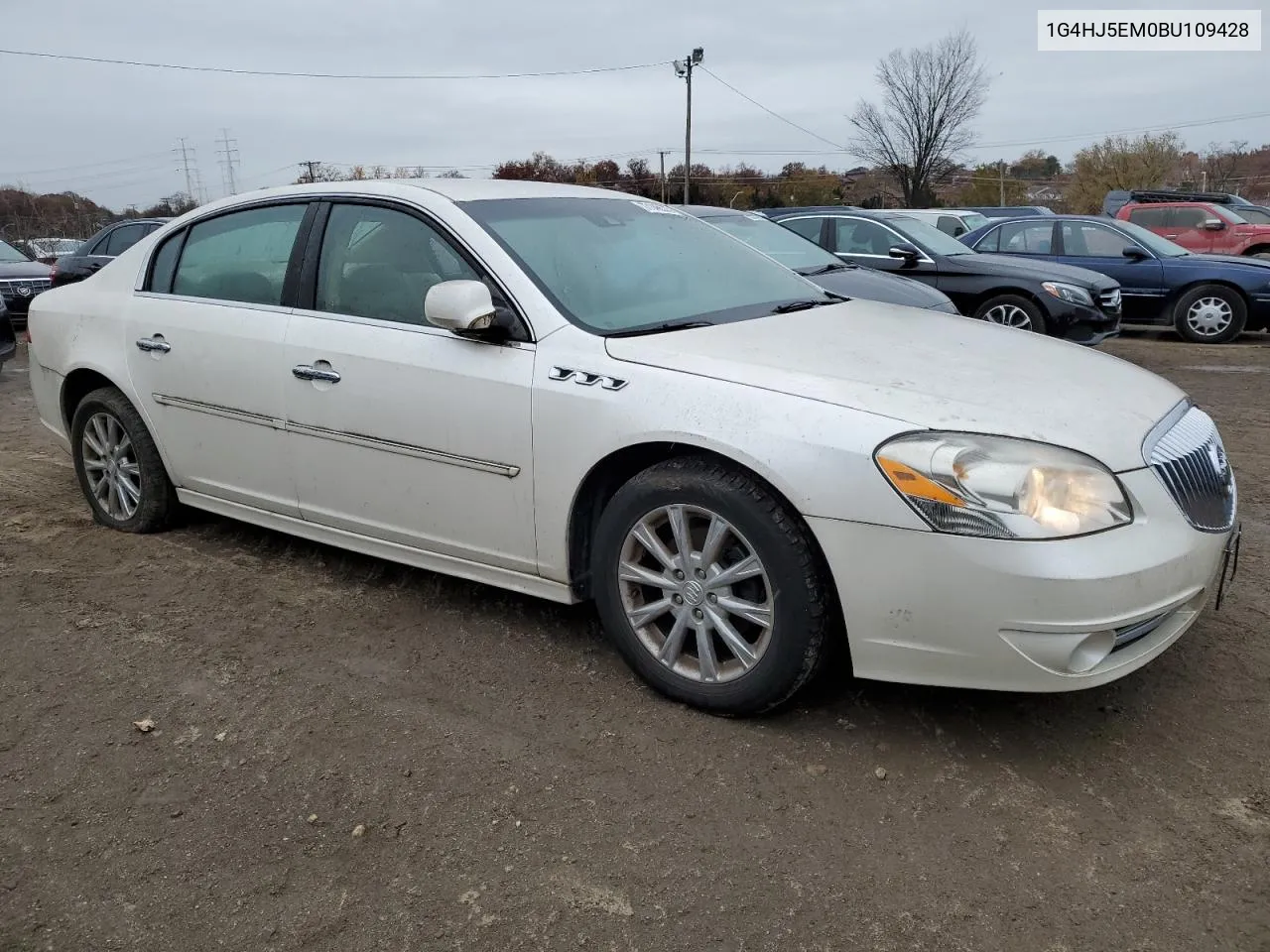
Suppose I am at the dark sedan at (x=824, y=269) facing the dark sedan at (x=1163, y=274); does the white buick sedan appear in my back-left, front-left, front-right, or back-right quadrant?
back-right

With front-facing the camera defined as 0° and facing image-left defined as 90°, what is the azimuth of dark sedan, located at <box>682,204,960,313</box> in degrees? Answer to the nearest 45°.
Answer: approximately 315°

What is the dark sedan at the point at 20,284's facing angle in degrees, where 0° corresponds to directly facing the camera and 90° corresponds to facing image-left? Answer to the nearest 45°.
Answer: approximately 315°

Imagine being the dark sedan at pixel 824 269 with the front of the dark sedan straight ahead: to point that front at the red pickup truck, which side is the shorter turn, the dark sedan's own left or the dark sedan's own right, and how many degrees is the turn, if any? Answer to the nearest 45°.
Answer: approximately 90° to the dark sedan's own left

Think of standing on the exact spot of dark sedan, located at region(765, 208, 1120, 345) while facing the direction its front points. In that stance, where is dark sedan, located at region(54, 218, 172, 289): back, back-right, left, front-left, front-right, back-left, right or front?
back-right

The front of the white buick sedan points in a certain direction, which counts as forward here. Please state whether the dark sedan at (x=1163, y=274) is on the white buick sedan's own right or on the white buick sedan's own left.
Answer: on the white buick sedan's own left
